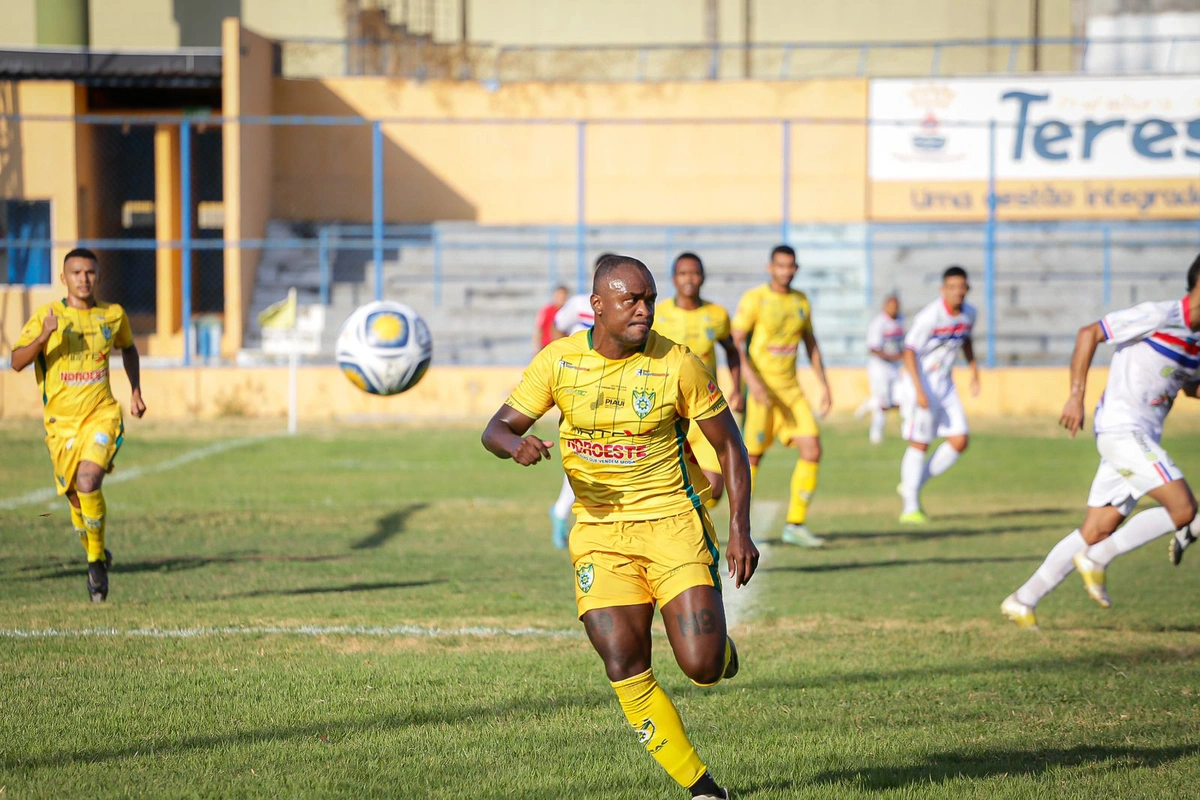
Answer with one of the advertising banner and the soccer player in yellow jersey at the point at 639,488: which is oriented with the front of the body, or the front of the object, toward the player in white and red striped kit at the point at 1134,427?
the advertising banner

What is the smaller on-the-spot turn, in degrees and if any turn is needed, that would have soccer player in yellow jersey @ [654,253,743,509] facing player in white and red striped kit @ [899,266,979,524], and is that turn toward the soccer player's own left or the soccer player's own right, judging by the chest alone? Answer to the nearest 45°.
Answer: approximately 135° to the soccer player's own left

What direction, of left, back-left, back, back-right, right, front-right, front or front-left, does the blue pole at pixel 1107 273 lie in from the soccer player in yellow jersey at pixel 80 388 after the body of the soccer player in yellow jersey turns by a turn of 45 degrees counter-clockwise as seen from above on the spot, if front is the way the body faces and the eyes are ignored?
left

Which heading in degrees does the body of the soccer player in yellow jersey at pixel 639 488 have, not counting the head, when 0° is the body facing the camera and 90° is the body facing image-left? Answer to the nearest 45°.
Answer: approximately 0°

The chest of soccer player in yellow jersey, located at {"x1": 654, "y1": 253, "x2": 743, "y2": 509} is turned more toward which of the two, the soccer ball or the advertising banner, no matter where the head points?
the soccer ball

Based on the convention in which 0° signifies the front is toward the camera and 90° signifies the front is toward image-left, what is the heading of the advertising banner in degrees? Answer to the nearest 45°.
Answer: approximately 0°

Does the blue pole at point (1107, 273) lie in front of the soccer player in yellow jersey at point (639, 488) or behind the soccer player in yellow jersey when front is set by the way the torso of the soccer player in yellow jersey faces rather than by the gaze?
behind
